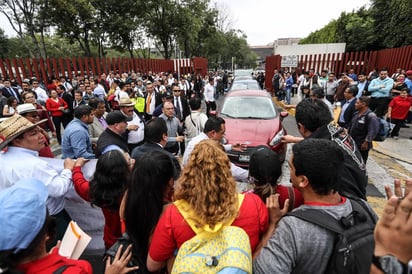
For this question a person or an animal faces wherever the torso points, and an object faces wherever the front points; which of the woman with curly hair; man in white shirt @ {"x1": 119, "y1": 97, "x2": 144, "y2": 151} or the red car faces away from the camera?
the woman with curly hair

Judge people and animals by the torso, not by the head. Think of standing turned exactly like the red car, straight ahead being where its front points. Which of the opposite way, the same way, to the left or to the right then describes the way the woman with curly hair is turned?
the opposite way

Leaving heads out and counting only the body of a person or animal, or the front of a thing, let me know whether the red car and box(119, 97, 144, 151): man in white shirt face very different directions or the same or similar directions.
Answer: same or similar directions

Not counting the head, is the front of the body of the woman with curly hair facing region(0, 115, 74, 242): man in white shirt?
no

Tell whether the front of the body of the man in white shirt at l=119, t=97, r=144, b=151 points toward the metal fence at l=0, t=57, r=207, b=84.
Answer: no

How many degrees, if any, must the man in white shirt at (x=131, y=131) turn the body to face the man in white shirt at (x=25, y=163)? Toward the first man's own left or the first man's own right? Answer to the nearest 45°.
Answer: approximately 45° to the first man's own right

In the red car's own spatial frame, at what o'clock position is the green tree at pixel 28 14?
The green tree is roughly at 4 o'clock from the red car.

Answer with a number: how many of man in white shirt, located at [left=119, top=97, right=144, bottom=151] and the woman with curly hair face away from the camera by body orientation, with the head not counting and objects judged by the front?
1

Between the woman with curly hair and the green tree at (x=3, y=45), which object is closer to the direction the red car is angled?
the woman with curly hair

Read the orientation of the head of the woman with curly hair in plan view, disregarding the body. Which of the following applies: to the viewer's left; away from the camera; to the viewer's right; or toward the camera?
away from the camera

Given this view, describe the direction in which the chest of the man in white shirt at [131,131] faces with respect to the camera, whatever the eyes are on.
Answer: toward the camera

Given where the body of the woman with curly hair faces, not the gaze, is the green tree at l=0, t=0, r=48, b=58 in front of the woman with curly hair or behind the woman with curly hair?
in front

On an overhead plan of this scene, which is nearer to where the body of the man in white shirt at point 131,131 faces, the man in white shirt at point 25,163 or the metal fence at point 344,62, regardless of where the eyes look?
the man in white shirt

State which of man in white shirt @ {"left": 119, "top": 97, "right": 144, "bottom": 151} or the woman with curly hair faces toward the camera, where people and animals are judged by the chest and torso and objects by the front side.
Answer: the man in white shirt

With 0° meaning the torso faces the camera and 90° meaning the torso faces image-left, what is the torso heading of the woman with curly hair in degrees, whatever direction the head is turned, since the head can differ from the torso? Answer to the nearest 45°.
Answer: approximately 180°

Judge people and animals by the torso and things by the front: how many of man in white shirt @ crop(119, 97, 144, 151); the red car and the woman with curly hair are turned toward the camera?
2
